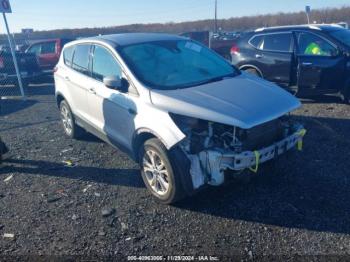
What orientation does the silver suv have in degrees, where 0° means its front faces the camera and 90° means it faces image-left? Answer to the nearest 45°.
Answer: approximately 315°

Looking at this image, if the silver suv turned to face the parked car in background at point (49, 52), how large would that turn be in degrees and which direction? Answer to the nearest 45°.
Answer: approximately 180°

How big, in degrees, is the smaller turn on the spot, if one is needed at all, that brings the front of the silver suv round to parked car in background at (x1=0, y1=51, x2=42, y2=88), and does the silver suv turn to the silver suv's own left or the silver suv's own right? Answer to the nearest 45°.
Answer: approximately 180°

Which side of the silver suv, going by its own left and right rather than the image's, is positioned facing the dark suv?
left

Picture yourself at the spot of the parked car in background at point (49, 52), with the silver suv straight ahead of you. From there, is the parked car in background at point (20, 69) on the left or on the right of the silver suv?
right
